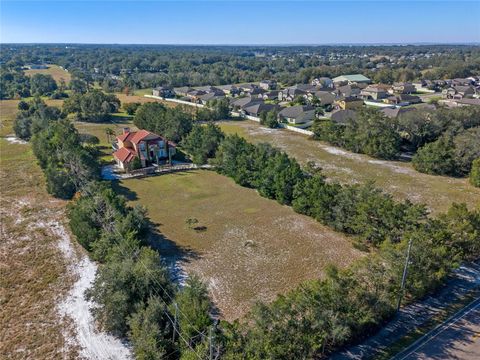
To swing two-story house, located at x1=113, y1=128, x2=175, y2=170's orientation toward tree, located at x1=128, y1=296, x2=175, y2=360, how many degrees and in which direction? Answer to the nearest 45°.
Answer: approximately 45° to its right

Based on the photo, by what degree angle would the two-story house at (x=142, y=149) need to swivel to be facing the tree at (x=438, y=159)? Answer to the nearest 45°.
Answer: approximately 45° to its left

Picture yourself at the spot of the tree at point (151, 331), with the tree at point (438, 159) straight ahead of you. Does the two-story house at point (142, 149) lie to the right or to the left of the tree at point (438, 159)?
left
